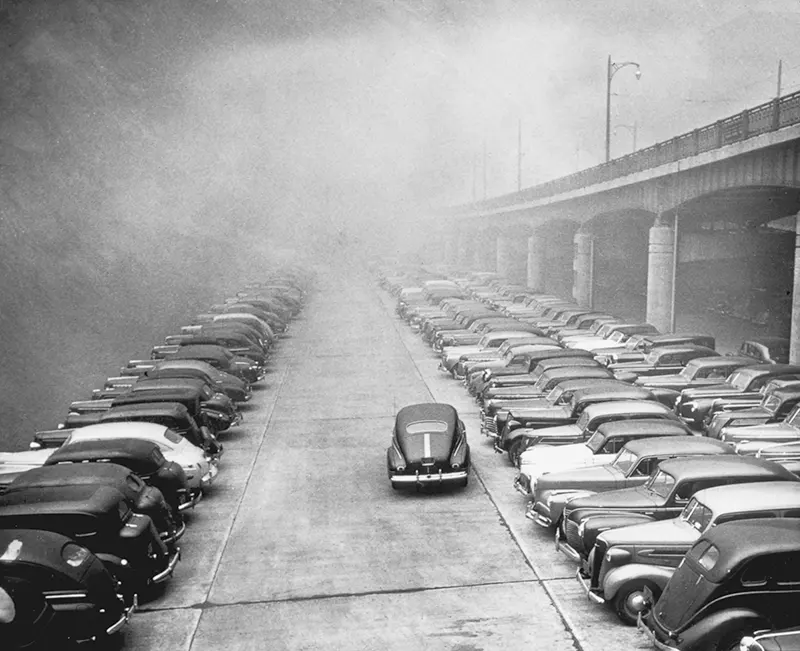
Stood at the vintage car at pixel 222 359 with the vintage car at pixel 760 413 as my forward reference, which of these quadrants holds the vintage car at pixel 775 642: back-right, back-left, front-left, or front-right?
front-right

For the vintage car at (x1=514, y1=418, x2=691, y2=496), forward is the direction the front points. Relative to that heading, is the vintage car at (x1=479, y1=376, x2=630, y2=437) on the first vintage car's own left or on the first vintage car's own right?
on the first vintage car's own right

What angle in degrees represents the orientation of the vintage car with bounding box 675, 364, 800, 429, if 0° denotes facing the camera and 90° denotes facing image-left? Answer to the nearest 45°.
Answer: approximately 45°

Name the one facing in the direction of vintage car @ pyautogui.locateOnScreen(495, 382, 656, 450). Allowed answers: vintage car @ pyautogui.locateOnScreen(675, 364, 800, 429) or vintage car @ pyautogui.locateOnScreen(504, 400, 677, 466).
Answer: vintage car @ pyautogui.locateOnScreen(675, 364, 800, 429)

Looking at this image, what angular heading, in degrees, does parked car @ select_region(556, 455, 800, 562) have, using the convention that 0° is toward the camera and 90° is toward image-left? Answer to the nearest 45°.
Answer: approximately 45°

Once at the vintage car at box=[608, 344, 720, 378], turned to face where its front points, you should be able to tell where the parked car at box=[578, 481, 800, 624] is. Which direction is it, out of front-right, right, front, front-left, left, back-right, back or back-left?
front-left

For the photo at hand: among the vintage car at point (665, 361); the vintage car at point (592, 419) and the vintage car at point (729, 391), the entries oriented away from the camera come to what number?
0

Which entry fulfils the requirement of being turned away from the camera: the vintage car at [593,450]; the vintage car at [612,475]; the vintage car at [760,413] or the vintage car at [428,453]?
the vintage car at [428,453]

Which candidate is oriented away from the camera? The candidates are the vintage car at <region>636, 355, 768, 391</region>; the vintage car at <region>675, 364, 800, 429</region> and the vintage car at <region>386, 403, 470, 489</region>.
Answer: the vintage car at <region>386, 403, 470, 489</region>

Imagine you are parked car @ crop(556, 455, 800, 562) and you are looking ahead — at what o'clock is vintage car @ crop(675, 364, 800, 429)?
The vintage car is roughly at 5 o'clock from the parked car.

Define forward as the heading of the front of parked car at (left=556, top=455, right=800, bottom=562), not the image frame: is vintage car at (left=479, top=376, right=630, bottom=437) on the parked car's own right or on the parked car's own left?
on the parked car's own right

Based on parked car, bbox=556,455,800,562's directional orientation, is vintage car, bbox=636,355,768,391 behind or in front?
behind

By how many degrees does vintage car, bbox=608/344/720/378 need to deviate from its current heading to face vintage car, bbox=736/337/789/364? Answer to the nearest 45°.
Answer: approximately 180°

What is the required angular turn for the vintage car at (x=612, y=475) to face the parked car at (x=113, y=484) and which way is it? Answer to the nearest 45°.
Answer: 0° — it already faces it

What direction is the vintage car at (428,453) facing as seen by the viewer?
away from the camera

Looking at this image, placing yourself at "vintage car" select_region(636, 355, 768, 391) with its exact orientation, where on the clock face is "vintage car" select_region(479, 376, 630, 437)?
"vintage car" select_region(479, 376, 630, 437) is roughly at 12 o'clock from "vintage car" select_region(636, 355, 768, 391).

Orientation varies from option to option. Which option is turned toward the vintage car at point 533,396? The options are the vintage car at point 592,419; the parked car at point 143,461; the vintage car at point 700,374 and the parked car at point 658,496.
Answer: the vintage car at point 700,374

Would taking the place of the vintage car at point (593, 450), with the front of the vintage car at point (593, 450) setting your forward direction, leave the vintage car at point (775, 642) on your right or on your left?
on your left

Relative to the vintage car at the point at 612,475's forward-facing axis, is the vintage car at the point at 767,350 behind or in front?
behind

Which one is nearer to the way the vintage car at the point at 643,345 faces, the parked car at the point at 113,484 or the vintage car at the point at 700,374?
the parked car
